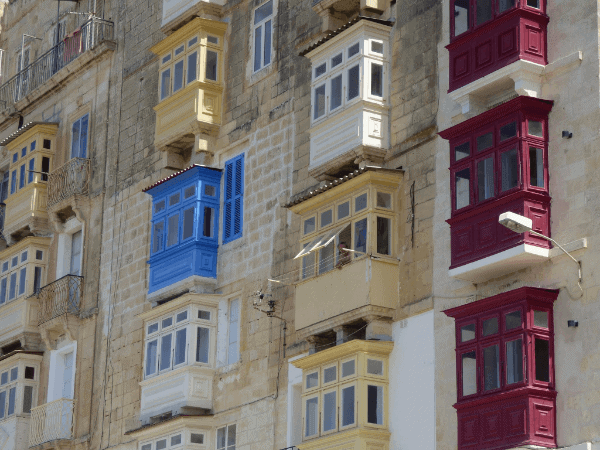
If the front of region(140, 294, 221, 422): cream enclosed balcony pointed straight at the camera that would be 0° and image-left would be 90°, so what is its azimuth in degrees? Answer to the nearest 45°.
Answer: approximately 45°

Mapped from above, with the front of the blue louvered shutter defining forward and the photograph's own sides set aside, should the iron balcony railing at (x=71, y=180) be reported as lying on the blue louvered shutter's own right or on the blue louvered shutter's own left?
on the blue louvered shutter's own right

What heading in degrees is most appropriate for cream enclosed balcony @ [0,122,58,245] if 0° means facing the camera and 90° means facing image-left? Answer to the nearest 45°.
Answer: approximately 45°

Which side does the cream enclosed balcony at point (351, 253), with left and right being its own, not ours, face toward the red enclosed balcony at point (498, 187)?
left

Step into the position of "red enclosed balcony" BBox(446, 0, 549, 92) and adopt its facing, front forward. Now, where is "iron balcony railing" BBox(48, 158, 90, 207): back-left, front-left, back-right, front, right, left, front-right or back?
right

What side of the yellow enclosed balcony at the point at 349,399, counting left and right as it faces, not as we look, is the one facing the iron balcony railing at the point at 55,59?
right

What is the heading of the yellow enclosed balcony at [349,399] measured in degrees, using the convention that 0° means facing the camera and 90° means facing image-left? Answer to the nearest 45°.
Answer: approximately 45°

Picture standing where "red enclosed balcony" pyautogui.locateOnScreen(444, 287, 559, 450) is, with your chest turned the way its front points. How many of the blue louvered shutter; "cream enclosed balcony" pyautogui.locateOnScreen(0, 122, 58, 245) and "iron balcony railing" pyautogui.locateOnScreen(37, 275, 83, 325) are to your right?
3

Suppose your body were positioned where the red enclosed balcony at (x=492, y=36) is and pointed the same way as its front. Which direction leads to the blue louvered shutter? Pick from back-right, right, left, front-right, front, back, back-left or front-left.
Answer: right

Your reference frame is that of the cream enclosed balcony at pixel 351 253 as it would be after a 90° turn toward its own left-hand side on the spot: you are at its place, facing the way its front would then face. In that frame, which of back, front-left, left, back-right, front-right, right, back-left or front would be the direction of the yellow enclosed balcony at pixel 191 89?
back

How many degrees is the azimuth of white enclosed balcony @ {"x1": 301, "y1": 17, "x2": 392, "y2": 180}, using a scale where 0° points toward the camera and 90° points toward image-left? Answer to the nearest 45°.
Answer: approximately 45°

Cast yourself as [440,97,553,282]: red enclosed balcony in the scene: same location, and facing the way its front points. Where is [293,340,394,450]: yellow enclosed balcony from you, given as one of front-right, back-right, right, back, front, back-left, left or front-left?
right

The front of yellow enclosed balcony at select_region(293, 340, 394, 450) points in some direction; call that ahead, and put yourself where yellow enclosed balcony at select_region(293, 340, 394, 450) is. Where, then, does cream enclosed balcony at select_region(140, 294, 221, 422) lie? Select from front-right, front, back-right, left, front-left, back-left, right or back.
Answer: right

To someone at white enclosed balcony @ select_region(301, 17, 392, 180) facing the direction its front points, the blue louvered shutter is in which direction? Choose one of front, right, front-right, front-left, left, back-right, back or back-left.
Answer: right

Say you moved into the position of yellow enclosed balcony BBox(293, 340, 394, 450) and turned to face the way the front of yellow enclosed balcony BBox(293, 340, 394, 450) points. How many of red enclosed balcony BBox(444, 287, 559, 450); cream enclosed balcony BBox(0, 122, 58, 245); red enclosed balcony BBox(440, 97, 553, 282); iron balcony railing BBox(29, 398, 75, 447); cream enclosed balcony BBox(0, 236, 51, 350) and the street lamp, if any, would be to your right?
3

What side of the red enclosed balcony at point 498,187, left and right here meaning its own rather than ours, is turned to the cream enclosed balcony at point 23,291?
right
